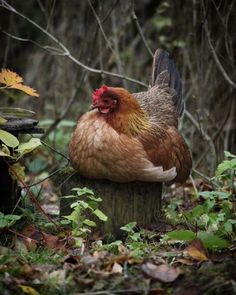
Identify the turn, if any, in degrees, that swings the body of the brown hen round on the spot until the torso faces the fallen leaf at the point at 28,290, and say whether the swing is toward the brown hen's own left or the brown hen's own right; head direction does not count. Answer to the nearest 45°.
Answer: approximately 45° to the brown hen's own left

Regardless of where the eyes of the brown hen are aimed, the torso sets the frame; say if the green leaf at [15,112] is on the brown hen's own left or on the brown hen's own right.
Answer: on the brown hen's own right

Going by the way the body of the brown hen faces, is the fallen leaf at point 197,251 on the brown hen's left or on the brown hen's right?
on the brown hen's left

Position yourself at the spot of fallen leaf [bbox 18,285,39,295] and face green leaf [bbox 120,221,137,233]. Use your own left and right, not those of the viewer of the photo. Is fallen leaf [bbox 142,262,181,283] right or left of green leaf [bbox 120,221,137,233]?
right

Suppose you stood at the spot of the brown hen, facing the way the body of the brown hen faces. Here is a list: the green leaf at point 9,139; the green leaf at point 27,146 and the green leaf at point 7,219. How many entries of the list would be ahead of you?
3

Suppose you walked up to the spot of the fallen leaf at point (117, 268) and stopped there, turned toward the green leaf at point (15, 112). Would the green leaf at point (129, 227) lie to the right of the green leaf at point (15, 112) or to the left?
right

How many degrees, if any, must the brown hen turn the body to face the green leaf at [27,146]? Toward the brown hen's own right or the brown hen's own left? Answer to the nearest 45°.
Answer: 0° — it already faces it

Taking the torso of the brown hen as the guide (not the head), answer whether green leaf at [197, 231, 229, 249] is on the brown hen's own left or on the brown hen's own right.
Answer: on the brown hen's own left

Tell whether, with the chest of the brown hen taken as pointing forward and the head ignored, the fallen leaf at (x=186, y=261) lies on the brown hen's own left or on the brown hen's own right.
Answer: on the brown hen's own left

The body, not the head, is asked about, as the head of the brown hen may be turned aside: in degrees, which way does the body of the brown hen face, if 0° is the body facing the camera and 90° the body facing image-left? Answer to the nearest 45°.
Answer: approximately 45°
